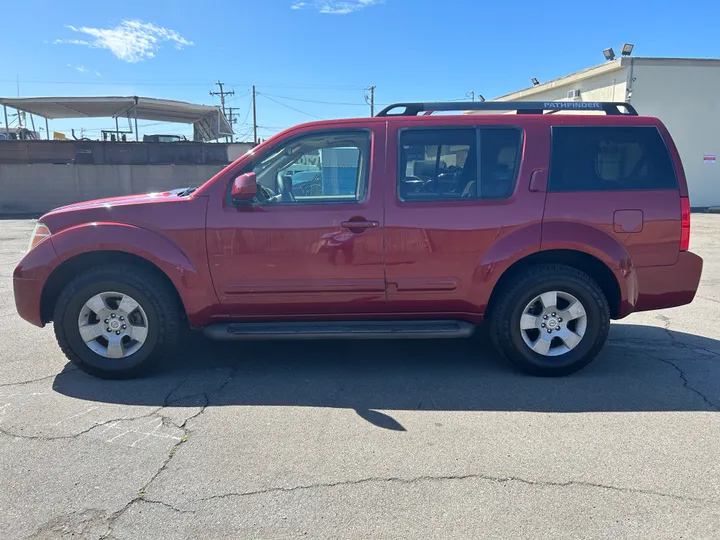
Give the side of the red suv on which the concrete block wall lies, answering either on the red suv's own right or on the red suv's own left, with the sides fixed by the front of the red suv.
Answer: on the red suv's own right

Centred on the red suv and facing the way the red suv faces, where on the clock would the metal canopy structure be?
The metal canopy structure is roughly at 2 o'clock from the red suv.

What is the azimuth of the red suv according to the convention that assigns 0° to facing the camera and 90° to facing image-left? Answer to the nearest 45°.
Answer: approximately 90°
